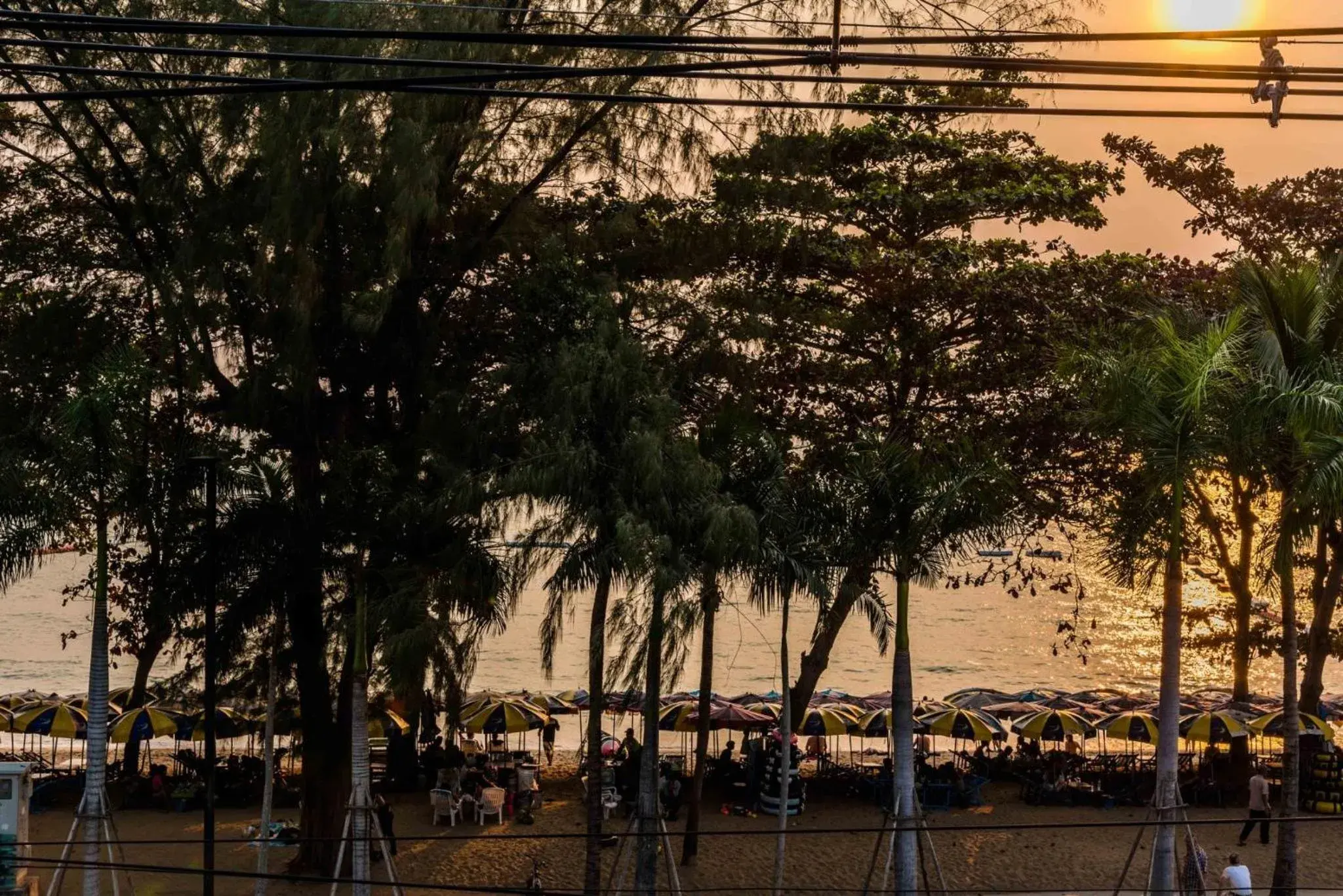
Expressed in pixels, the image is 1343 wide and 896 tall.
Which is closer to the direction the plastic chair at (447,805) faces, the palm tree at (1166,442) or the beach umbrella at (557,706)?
the beach umbrella

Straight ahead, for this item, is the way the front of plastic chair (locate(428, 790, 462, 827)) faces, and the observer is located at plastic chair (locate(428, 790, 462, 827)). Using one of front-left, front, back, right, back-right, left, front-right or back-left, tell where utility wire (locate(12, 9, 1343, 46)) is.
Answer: back-right

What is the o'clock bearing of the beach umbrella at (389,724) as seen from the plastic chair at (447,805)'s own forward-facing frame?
The beach umbrella is roughly at 10 o'clock from the plastic chair.

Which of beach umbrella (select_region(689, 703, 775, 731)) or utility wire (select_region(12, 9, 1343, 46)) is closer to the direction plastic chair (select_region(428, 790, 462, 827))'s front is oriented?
the beach umbrella

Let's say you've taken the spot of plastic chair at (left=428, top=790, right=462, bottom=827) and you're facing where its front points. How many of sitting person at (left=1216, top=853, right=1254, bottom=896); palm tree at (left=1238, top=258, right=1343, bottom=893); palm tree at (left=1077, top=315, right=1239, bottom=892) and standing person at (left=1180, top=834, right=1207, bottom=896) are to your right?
4

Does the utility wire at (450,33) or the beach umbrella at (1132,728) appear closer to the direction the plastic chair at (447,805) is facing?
the beach umbrella

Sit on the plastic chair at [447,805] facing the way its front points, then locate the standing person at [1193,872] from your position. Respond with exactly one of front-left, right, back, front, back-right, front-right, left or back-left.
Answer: right
